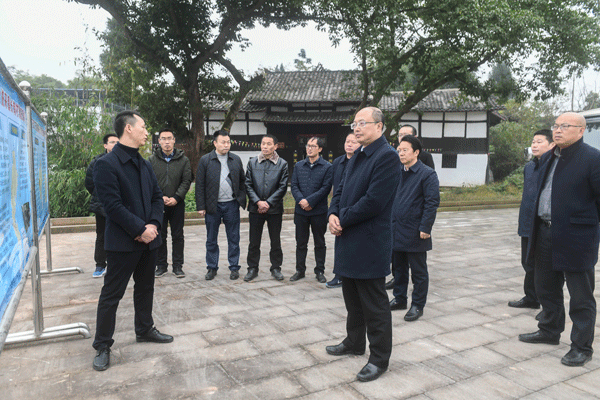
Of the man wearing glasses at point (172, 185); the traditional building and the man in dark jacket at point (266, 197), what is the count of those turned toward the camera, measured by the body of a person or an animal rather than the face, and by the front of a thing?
3

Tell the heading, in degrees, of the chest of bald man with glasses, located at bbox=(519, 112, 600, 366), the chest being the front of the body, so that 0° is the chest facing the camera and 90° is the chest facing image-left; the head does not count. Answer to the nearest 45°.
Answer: approximately 45°

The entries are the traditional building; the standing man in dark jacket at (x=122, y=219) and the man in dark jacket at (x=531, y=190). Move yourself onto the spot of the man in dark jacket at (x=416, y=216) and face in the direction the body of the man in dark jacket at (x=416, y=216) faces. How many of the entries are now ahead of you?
1

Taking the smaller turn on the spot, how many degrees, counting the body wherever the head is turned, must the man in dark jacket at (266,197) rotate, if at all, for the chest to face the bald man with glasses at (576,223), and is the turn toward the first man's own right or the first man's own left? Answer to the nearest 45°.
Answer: approximately 45° to the first man's own left

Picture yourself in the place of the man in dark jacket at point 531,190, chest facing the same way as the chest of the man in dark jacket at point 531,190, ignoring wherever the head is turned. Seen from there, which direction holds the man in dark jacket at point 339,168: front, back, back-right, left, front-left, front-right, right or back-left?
front-right

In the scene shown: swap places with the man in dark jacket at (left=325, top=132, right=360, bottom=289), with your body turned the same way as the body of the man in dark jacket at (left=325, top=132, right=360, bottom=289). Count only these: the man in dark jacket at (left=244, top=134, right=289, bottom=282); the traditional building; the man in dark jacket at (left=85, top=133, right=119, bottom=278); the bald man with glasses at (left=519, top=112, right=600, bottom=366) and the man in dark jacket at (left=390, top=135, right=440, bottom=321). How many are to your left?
2

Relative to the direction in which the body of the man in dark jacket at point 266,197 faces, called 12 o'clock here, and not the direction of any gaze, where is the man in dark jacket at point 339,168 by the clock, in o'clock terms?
the man in dark jacket at point 339,168 is roughly at 10 o'clock from the man in dark jacket at point 266,197.

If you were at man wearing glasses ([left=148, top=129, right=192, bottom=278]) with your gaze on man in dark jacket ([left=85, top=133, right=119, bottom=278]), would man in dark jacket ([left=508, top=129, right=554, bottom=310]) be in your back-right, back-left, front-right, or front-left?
back-left

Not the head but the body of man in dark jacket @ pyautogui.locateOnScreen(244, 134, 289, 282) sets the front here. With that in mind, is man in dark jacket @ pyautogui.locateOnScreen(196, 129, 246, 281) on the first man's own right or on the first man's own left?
on the first man's own right

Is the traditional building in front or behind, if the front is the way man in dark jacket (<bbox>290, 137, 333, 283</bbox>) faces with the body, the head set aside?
behind

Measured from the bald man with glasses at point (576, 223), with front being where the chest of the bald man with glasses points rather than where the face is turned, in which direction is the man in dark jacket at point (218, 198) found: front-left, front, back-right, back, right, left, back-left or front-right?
front-right

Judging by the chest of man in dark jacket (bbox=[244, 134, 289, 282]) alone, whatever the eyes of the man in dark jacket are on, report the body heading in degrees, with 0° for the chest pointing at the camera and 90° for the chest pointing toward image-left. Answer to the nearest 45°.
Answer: approximately 0°

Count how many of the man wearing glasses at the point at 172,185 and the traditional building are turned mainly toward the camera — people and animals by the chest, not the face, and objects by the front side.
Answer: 2

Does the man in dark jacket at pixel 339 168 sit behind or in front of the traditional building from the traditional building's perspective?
in front
